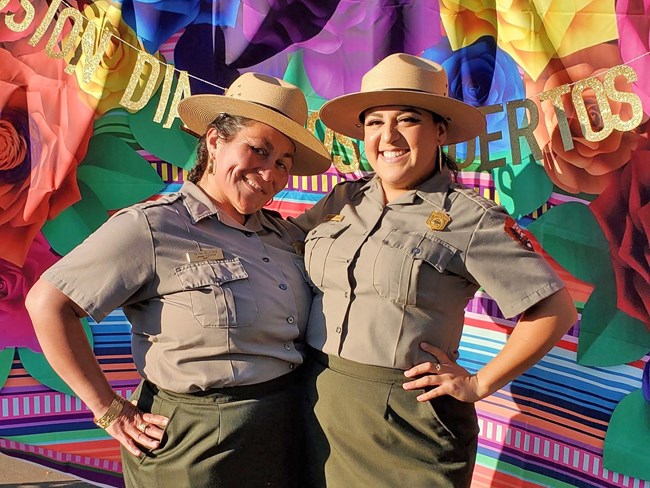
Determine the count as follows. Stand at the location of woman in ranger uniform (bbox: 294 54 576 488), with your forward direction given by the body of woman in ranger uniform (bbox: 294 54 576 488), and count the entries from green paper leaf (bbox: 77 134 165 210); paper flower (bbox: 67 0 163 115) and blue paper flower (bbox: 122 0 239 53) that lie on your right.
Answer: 3

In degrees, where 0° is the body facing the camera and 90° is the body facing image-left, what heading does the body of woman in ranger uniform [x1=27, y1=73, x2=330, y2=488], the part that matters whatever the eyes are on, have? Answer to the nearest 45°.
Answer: approximately 315°

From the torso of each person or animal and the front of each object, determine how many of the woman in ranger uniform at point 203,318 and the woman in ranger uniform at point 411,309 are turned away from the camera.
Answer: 0

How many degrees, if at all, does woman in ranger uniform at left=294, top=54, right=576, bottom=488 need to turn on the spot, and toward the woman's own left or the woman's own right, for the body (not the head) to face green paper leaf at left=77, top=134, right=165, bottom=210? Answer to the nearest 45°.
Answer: approximately 90° to the woman's own right

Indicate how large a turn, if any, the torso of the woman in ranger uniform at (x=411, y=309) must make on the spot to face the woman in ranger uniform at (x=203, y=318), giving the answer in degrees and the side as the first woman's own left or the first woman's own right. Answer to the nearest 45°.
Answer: approximately 45° to the first woman's own right

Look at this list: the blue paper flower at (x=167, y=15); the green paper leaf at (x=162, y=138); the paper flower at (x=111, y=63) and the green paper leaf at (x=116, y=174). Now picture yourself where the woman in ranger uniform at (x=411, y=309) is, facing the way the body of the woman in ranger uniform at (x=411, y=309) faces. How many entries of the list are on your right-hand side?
4

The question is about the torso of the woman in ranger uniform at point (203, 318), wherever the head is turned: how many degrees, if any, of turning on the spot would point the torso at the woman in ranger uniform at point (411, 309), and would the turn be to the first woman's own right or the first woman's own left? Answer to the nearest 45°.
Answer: approximately 45° to the first woman's own left
